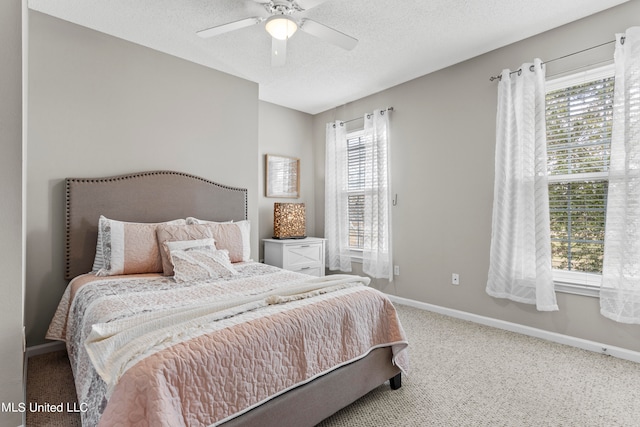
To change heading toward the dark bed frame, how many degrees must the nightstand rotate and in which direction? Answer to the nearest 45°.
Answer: approximately 90° to its right

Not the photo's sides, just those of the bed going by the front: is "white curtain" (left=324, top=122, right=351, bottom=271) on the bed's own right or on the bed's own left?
on the bed's own left

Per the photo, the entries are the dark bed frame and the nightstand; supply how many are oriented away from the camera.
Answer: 0

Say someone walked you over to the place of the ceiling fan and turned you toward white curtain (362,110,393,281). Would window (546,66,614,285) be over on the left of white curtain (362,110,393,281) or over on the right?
right

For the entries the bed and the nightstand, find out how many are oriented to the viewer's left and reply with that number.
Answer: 0

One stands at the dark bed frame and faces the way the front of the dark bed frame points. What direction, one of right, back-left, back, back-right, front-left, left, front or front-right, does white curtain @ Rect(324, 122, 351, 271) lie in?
left

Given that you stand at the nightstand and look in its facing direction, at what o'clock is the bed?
The bed is roughly at 2 o'clock from the nightstand.

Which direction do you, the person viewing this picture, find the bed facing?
facing the viewer and to the right of the viewer

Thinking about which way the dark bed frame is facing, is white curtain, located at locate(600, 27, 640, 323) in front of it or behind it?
in front
